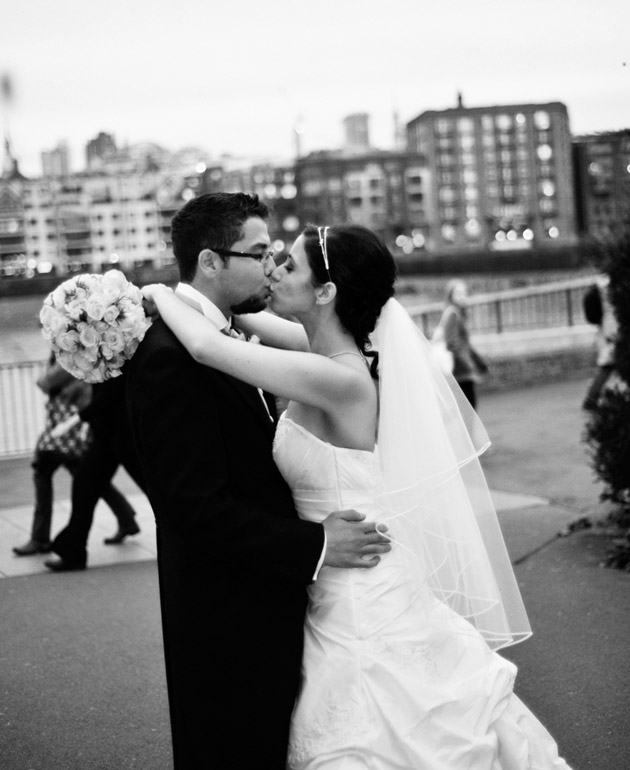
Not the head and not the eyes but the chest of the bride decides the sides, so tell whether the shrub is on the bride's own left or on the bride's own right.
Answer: on the bride's own right

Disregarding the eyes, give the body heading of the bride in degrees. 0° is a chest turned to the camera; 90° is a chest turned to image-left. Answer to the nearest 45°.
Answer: approximately 90°

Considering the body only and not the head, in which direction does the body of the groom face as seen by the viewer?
to the viewer's right

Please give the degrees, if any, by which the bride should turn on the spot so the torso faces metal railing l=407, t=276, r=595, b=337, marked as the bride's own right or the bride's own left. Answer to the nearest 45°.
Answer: approximately 90° to the bride's own right

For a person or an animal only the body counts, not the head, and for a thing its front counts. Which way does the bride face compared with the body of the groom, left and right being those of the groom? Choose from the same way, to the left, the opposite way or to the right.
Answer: the opposite way

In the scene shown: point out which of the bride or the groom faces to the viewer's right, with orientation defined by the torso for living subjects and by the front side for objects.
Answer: the groom

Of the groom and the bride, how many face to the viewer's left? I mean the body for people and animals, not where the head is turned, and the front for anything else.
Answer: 1
